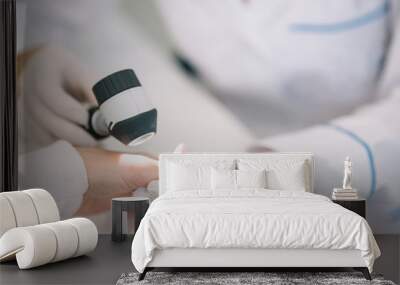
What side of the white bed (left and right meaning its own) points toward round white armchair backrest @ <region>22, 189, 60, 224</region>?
right

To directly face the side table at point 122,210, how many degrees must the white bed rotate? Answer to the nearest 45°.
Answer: approximately 135° to its right

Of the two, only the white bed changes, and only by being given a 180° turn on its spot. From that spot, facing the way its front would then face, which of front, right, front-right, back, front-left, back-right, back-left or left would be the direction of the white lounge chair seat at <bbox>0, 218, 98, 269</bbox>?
left

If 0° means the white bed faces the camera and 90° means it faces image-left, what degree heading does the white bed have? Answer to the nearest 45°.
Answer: approximately 0°

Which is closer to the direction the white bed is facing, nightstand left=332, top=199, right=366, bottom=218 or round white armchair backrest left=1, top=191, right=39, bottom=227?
the round white armchair backrest

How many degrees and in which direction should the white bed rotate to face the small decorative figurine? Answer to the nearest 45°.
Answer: approximately 135° to its left
